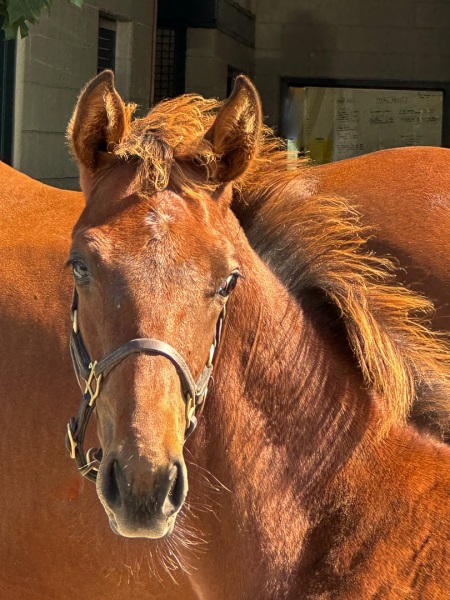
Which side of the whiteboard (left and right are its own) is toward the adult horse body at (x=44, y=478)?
front

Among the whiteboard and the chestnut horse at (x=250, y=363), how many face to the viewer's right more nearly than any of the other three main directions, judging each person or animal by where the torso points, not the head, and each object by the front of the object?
0

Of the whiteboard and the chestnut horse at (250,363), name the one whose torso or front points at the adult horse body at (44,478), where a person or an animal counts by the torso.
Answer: the whiteboard

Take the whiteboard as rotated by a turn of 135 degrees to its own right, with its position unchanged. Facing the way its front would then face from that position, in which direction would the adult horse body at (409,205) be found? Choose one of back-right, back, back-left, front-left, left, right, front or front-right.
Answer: back-left

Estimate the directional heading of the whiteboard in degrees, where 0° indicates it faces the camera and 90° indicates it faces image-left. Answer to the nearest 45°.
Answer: approximately 0°

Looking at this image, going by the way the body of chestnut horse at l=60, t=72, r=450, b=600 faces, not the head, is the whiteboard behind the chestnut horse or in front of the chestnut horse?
behind

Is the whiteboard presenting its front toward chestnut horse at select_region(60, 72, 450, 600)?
yes
